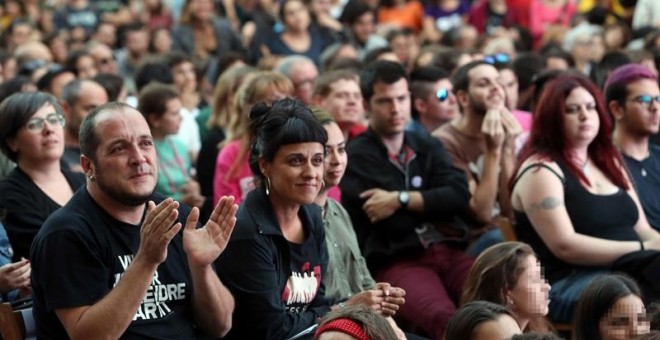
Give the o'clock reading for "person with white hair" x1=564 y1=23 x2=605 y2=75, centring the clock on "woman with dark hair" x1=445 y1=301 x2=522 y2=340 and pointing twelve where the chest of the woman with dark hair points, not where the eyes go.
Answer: The person with white hair is roughly at 8 o'clock from the woman with dark hair.

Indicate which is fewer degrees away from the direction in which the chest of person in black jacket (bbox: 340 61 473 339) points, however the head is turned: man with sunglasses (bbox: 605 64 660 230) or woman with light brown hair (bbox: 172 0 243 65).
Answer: the man with sunglasses

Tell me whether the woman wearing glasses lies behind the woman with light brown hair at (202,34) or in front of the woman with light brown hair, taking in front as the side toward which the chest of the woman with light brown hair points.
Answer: in front

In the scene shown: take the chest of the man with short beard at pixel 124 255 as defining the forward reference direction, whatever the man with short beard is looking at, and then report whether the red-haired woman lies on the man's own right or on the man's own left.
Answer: on the man's own left

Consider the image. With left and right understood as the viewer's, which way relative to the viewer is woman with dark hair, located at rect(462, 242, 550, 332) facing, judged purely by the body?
facing to the right of the viewer

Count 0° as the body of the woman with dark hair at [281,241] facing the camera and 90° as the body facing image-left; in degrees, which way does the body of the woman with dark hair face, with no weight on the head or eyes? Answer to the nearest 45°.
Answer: approximately 315°

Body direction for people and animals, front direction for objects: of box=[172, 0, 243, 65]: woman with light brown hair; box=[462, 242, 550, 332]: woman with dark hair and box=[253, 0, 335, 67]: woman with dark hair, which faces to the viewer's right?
box=[462, 242, 550, 332]: woman with dark hair

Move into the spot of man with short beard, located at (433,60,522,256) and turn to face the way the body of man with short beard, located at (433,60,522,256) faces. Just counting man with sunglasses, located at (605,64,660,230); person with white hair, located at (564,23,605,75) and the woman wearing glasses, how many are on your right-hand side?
1

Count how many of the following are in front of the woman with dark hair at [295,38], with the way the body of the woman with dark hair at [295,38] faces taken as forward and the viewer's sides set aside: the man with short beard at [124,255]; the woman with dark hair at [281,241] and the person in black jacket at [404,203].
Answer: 3

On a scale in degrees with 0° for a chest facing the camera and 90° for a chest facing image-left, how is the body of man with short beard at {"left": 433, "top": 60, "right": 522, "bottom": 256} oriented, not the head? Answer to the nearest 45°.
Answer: approximately 315°
